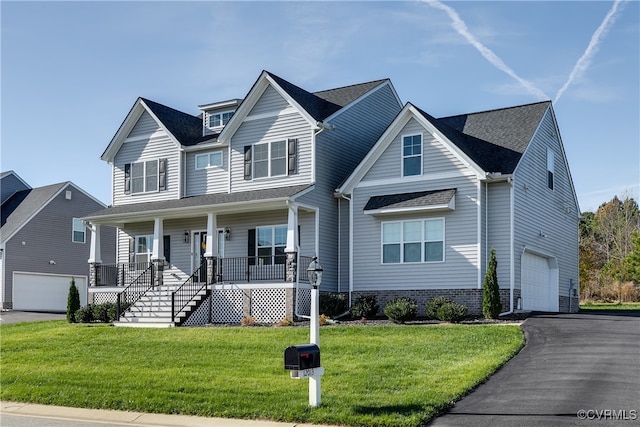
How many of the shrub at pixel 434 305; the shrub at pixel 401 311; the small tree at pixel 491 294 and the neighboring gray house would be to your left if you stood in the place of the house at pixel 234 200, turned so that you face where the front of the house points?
3

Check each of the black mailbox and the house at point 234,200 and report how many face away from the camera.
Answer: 0

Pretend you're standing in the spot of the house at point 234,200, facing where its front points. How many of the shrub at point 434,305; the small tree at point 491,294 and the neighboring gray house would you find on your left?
2

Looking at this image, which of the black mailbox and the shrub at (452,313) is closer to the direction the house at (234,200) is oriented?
the black mailbox

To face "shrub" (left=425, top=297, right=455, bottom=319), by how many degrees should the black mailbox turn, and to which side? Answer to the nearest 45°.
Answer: approximately 135° to its right

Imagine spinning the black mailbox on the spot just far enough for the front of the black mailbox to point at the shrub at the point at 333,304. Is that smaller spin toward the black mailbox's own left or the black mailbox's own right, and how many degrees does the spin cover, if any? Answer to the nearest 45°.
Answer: approximately 135° to the black mailbox's own right

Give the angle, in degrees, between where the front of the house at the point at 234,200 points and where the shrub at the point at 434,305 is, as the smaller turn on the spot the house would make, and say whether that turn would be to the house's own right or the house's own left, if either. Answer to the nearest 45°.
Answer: approximately 90° to the house's own left

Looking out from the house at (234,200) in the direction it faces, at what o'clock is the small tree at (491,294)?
The small tree is roughly at 9 o'clock from the house.

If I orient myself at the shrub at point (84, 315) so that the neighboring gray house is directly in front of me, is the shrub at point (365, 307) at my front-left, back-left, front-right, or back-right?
back-right

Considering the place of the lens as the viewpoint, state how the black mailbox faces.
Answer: facing the viewer and to the left of the viewer

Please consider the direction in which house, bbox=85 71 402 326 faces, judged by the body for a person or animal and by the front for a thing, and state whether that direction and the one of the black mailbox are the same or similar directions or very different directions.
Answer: same or similar directions

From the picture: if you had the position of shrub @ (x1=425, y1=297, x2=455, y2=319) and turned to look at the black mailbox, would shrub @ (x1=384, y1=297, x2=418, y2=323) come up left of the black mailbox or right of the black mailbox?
right

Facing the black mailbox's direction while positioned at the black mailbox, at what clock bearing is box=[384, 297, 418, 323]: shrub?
The shrub is roughly at 5 o'clock from the black mailbox.

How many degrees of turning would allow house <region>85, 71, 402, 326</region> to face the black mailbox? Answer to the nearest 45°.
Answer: approximately 45° to its left

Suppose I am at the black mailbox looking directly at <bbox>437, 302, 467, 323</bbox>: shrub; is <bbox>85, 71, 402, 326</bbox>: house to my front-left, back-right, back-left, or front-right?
front-left

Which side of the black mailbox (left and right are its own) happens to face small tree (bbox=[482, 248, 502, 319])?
back
